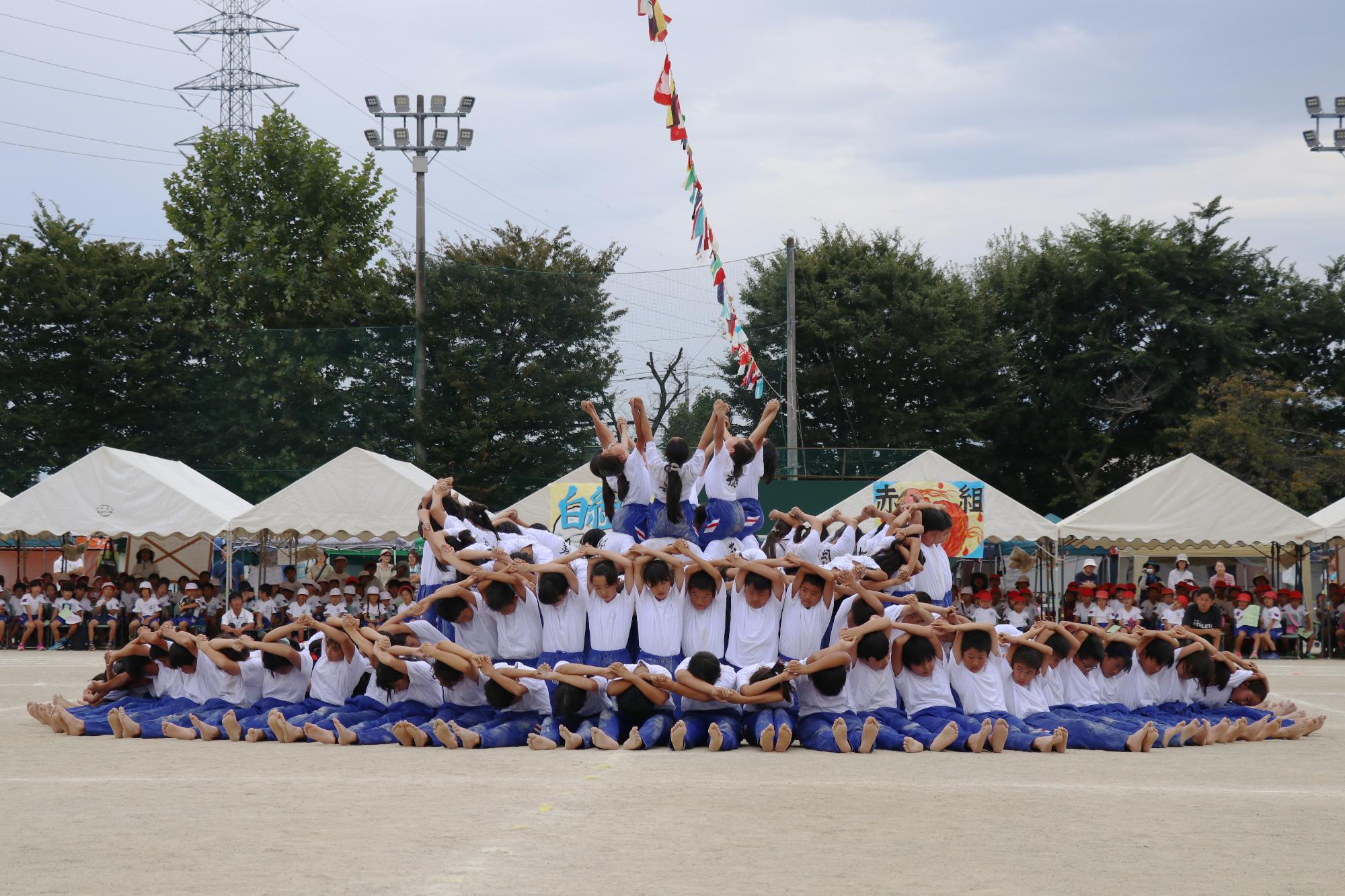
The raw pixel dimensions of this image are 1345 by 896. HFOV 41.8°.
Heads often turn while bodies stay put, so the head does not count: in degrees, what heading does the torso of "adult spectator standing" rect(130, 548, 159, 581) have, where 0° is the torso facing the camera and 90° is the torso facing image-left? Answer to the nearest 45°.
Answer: approximately 0°

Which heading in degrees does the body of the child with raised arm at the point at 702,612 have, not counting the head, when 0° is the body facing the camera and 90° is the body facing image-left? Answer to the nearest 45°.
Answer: approximately 0°

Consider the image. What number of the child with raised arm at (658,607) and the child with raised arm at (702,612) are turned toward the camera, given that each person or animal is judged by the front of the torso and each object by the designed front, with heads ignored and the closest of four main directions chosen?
2

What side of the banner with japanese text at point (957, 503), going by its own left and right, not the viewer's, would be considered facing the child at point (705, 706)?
front

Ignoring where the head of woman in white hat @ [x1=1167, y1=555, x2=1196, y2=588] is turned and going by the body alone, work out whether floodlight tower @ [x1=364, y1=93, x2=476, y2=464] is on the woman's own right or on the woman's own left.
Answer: on the woman's own right

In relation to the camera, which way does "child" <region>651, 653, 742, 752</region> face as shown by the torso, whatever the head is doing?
toward the camera

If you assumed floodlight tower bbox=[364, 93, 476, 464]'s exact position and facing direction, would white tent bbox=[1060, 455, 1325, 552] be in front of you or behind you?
in front

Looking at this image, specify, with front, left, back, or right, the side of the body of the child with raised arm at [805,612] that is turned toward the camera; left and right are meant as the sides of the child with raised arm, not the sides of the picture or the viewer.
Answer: front

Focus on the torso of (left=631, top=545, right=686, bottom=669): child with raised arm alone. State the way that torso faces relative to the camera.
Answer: toward the camera
